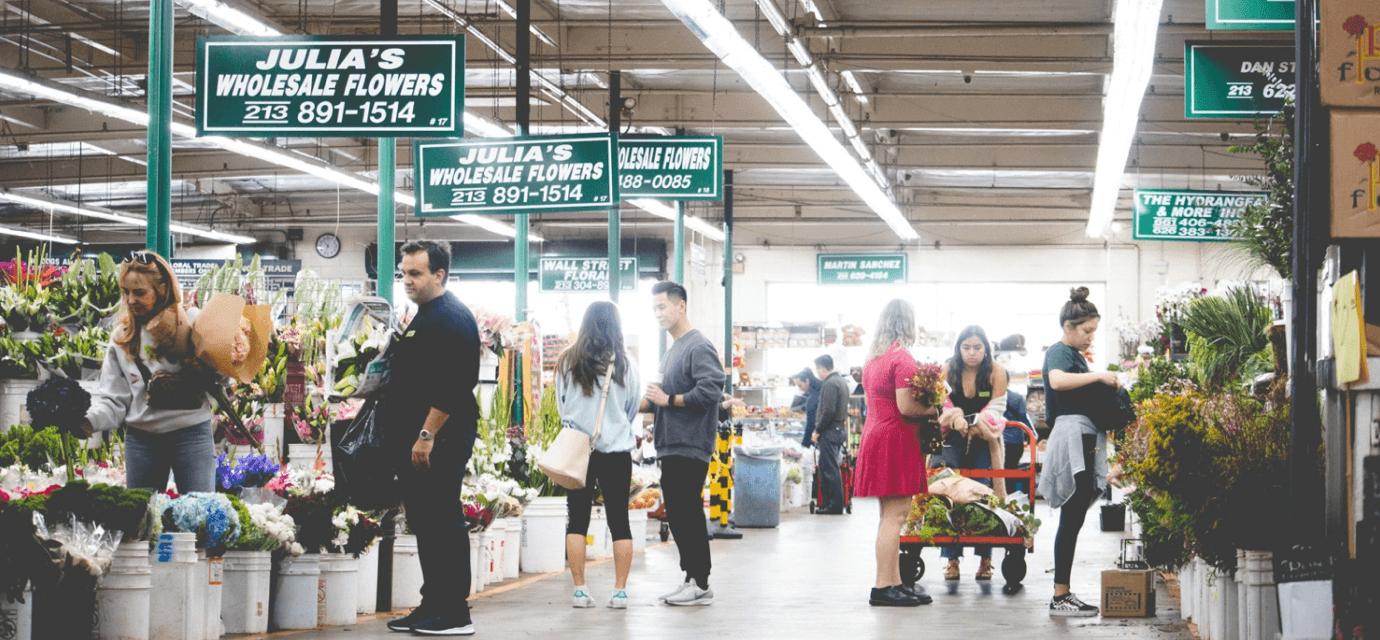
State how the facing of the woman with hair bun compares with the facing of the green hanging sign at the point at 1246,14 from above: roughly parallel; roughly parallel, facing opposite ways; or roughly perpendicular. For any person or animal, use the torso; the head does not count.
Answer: roughly perpendicular

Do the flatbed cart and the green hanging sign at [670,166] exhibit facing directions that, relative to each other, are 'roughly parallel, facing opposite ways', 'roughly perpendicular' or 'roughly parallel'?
roughly parallel

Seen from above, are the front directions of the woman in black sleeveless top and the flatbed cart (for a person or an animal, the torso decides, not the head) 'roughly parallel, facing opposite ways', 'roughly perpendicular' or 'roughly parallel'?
roughly parallel

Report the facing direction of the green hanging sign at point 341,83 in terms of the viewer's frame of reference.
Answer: facing the viewer

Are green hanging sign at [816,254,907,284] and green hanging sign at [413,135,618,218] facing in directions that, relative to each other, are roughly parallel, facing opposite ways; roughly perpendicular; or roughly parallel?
roughly parallel

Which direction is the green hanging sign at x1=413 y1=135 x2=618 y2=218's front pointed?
toward the camera

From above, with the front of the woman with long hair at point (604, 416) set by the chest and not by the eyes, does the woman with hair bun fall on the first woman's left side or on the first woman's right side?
on the first woman's right side

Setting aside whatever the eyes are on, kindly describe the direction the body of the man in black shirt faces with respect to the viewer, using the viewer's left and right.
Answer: facing to the left of the viewer

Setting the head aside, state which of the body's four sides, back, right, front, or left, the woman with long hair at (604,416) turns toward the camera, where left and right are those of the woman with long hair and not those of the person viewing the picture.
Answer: back

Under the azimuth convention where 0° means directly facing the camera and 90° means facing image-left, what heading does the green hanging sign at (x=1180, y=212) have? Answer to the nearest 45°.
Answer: approximately 0°

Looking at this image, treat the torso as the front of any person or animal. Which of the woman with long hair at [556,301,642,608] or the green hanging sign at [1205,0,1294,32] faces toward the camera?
the green hanging sign

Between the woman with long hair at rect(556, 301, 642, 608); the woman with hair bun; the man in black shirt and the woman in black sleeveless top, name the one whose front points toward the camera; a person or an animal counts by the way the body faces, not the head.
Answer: the woman in black sleeveless top

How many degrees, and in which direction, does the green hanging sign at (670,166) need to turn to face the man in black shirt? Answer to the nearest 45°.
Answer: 0° — it already faces them

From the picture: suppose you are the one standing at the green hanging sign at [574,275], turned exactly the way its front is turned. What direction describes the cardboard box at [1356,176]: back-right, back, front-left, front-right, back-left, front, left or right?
front

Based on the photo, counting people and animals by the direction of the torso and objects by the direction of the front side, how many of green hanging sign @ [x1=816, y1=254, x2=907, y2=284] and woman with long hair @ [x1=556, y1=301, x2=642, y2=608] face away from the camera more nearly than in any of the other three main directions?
1
